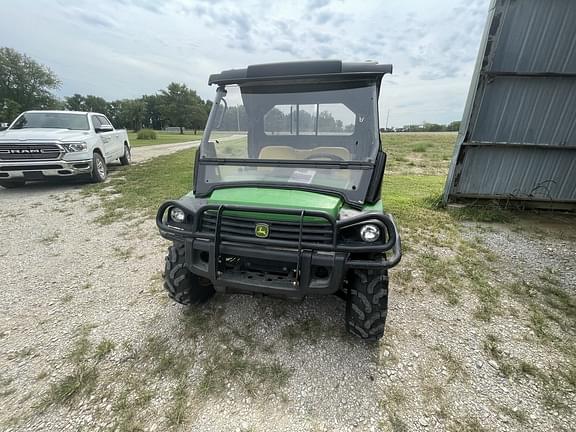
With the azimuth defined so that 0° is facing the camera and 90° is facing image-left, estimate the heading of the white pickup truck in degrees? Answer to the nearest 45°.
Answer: approximately 45°

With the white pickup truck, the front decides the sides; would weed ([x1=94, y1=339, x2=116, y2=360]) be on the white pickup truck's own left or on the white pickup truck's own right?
on the white pickup truck's own left

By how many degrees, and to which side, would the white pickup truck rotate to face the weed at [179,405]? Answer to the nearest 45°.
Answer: approximately 45° to its left

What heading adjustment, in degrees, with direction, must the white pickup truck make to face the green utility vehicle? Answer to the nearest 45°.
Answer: approximately 45° to its left

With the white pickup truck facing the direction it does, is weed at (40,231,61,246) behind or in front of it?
in front

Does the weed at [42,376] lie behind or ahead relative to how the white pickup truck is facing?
ahead

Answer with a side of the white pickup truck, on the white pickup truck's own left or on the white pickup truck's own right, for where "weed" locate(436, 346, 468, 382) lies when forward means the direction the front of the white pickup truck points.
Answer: on the white pickup truck's own left

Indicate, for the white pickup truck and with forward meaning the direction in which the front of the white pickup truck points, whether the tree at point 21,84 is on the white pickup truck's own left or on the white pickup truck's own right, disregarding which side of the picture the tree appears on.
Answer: on the white pickup truck's own right

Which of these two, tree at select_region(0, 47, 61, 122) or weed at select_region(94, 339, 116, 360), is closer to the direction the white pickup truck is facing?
the weed
